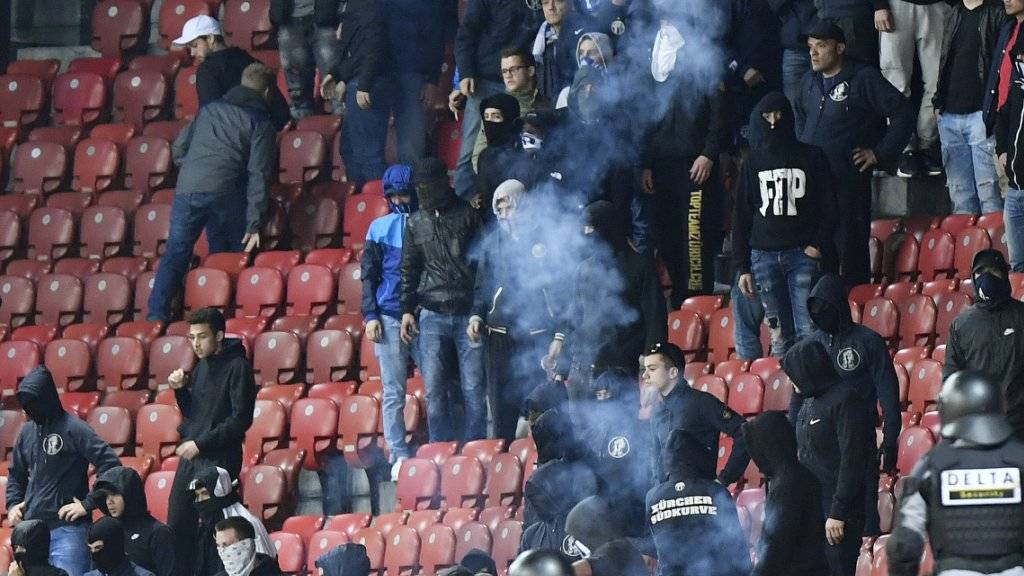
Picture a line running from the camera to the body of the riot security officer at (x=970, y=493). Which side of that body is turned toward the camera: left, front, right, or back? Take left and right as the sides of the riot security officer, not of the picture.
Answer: back

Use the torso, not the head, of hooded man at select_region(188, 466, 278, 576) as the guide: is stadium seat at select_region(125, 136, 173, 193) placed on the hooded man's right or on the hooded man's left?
on the hooded man's right

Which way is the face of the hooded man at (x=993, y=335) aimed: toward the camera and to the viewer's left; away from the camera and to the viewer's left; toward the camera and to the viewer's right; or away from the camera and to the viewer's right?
toward the camera and to the viewer's left

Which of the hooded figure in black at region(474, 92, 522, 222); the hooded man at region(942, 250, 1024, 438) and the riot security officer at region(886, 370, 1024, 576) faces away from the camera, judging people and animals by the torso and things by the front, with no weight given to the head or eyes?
the riot security officer

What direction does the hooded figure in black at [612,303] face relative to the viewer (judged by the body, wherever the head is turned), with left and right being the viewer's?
facing the viewer and to the left of the viewer

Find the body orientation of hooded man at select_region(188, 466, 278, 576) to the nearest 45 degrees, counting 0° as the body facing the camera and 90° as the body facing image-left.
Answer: approximately 45°
